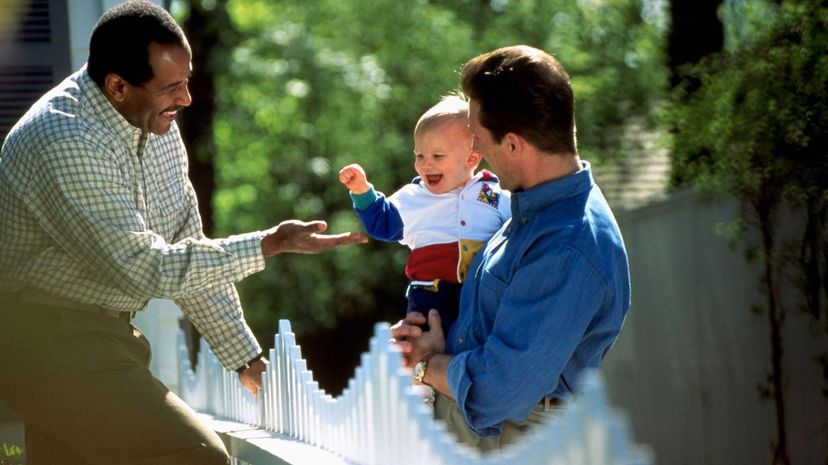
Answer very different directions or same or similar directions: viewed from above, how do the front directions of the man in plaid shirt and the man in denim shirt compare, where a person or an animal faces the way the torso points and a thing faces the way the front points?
very different directions

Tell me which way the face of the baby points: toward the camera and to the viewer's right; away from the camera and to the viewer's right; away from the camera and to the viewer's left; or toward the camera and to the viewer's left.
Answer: toward the camera and to the viewer's left

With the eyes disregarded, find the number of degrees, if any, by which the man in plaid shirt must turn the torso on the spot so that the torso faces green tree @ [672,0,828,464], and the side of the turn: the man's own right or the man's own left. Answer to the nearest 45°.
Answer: approximately 45° to the man's own left

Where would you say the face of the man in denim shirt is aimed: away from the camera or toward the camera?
away from the camera

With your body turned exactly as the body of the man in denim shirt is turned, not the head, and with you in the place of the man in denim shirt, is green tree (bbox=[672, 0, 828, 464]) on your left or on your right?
on your right

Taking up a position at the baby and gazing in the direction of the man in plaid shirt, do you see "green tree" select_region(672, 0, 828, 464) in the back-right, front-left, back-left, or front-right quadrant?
back-right

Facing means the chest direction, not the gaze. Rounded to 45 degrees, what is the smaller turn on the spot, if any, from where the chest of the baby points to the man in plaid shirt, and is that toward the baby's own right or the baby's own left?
approximately 45° to the baby's own right

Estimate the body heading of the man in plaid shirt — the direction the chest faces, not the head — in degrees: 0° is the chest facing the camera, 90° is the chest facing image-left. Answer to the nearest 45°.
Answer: approximately 270°

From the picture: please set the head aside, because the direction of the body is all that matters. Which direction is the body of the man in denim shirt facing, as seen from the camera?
to the viewer's left

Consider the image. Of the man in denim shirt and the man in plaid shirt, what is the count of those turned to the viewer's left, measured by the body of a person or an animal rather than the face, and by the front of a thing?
1
